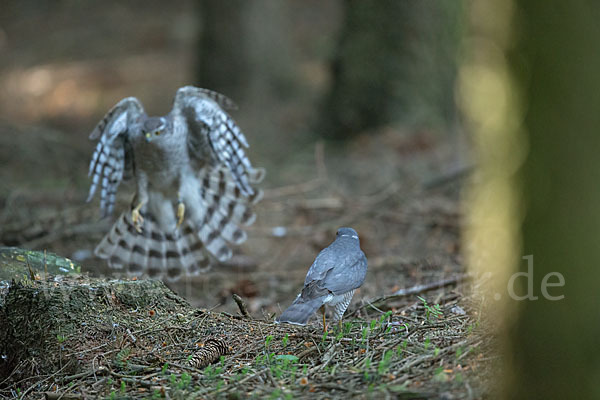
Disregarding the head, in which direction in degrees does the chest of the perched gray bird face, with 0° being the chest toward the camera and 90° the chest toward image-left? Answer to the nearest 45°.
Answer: approximately 225°

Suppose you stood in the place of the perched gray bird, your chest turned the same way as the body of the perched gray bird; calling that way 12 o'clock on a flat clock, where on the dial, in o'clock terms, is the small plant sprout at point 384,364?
The small plant sprout is roughly at 4 o'clock from the perched gray bird.

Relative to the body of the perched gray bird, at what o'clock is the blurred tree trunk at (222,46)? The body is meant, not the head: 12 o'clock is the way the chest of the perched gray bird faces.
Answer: The blurred tree trunk is roughly at 10 o'clock from the perched gray bird.

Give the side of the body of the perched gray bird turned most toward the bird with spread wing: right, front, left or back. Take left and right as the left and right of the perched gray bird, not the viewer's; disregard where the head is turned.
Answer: left

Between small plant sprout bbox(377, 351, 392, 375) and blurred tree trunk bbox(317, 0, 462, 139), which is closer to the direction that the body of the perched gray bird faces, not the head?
the blurred tree trunk
